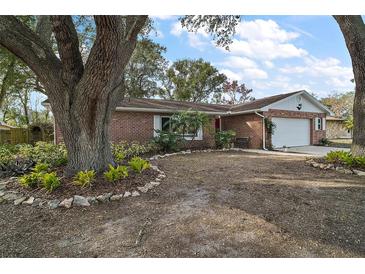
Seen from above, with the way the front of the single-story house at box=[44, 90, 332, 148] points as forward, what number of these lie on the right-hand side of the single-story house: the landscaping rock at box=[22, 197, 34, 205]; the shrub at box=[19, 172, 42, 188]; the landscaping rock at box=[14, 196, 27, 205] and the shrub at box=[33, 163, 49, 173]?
4

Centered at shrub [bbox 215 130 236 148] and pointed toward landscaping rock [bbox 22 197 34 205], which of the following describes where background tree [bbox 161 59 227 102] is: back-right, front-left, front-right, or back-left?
back-right

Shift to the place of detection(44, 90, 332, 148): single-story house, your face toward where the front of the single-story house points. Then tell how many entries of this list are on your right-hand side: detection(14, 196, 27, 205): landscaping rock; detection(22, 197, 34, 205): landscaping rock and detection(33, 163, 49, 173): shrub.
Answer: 3

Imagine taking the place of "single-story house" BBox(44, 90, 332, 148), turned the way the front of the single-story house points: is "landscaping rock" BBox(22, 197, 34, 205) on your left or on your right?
on your right

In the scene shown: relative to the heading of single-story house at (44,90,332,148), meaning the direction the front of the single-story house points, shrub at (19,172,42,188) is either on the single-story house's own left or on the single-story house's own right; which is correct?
on the single-story house's own right

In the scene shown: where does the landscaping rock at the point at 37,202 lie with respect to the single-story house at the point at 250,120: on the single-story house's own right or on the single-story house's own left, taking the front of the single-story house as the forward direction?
on the single-story house's own right

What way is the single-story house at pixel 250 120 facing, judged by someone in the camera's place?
facing the viewer and to the right of the viewer

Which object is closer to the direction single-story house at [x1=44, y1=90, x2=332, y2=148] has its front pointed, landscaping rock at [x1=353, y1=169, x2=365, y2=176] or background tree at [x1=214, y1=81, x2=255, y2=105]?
the landscaping rock

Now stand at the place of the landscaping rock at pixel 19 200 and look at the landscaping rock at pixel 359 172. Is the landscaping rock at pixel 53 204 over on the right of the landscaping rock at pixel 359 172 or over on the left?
right

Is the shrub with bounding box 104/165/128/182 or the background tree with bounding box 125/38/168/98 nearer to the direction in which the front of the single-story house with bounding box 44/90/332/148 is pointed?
the shrub

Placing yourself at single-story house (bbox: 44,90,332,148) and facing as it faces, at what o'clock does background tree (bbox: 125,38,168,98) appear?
The background tree is roughly at 6 o'clock from the single-story house.

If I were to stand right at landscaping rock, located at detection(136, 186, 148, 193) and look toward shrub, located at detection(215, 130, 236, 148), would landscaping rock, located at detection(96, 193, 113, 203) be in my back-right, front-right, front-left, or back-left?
back-left

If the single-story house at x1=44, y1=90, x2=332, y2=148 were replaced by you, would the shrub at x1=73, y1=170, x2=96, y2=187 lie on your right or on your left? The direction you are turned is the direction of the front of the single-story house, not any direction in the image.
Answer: on your right

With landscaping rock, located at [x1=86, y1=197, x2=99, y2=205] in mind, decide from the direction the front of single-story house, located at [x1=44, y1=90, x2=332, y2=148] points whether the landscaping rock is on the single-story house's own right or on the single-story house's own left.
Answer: on the single-story house's own right

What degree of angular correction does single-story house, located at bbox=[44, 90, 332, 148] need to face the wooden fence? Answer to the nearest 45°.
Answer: approximately 135° to its right

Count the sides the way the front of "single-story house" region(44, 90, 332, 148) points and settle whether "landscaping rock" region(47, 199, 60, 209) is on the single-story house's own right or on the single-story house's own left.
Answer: on the single-story house's own right
